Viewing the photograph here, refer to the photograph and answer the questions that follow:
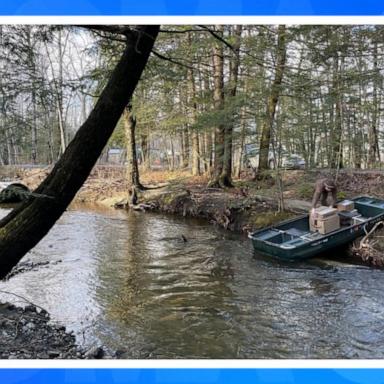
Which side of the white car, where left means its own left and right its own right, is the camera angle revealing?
right

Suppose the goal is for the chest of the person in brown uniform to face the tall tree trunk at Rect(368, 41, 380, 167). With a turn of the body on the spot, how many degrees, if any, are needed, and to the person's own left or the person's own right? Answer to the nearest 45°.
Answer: approximately 180°

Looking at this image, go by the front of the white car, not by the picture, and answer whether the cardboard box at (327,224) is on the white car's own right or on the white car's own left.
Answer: on the white car's own right

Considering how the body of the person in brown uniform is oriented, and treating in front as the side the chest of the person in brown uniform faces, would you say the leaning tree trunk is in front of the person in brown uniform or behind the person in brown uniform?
in front

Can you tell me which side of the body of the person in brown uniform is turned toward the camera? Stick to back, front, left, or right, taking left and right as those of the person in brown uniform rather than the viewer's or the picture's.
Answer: front

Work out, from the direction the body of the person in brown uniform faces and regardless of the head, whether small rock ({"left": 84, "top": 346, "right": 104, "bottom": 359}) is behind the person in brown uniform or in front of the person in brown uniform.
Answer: in front
